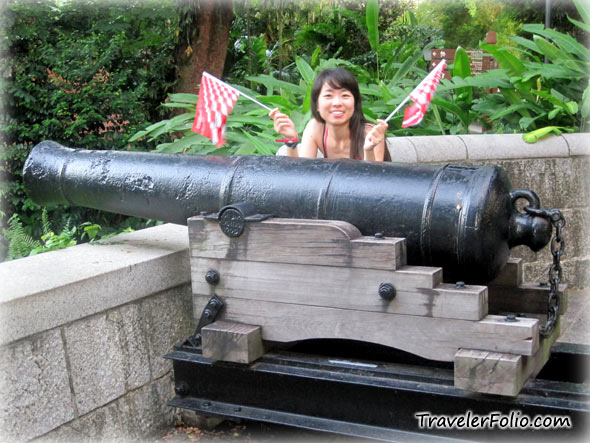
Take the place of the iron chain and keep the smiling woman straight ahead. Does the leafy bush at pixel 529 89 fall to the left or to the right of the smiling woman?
right

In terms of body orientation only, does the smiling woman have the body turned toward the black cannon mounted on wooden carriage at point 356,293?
yes

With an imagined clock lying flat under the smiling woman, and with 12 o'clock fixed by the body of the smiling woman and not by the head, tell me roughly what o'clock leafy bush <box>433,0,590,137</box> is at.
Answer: The leafy bush is roughly at 7 o'clock from the smiling woman.

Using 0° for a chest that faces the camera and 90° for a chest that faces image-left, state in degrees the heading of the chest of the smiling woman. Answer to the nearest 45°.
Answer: approximately 0°

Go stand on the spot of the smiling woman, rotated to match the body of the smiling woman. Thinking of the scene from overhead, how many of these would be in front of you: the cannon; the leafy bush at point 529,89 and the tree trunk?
1

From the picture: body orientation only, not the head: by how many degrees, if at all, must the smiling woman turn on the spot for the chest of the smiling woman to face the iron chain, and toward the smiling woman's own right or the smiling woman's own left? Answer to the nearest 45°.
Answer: approximately 45° to the smiling woman's own left

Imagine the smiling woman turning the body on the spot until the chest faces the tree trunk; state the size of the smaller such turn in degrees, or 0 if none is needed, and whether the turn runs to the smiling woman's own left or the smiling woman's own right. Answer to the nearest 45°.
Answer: approximately 180°

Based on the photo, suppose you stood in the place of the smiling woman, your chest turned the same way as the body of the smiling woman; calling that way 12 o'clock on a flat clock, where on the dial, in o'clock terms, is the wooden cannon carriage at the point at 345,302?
The wooden cannon carriage is roughly at 12 o'clock from the smiling woman.

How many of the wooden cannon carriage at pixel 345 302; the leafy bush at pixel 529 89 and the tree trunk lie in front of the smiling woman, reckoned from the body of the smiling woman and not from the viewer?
1

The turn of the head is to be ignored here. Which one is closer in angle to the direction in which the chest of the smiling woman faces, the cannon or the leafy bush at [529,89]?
the cannon

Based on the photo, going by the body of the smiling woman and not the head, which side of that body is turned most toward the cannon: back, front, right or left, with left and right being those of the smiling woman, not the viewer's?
front
